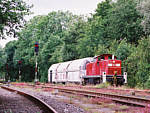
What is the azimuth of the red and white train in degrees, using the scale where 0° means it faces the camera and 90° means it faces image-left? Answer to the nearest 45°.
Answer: approximately 315°

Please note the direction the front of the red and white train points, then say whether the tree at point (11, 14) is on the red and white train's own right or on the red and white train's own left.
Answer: on the red and white train's own right

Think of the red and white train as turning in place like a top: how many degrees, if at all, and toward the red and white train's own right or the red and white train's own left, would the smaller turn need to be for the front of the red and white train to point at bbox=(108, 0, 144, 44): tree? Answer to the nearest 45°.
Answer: approximately 135° to the red and white train's own left

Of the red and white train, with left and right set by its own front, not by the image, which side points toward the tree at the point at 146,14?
left
